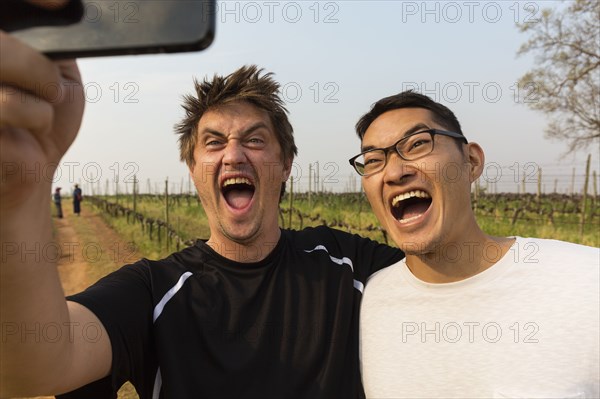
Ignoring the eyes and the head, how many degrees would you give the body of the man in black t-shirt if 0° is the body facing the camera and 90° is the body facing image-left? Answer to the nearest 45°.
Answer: approximately 0°

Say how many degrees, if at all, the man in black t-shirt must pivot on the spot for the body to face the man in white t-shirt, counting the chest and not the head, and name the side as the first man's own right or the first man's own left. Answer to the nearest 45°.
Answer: approximately 90° to the first man's own left

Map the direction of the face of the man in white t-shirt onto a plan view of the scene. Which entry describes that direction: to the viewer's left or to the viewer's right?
to the viewer's left
